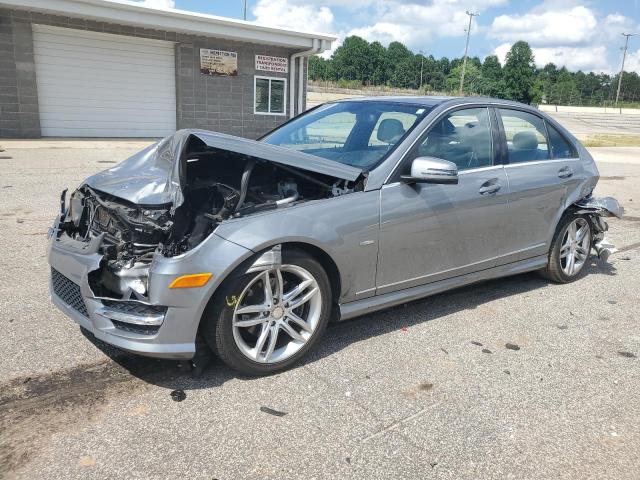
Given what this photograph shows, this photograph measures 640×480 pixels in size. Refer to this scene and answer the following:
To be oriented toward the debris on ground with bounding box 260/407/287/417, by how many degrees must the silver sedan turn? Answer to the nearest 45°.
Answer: approximately 45° to its left

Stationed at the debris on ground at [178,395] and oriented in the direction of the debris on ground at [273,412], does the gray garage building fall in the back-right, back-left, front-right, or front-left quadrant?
back-left

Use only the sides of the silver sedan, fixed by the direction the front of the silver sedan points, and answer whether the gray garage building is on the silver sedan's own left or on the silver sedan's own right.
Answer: on the silver sedan's own right

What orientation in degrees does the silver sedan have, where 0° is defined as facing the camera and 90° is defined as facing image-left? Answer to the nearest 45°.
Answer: approximately 45°

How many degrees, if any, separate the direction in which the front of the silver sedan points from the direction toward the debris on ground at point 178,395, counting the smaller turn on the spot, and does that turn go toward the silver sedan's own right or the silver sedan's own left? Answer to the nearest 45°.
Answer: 0° — it already faces it

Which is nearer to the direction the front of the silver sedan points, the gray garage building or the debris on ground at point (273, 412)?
the debris on ground

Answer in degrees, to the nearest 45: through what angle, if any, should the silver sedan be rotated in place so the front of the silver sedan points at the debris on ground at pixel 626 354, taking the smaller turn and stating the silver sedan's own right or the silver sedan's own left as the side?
approximately 135° to the silver sedan's own left
